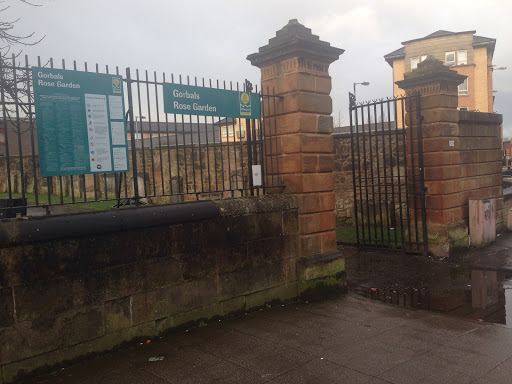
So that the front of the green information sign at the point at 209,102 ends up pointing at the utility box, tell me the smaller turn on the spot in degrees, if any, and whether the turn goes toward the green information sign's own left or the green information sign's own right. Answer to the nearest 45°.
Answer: approximately 90° to the green information sign's own left

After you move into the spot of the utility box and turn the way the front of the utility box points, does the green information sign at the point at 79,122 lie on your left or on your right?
on your right

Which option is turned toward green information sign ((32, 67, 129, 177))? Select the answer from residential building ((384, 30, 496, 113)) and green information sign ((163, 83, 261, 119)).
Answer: the residential building

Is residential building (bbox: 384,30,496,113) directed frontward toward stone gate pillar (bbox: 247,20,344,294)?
yes

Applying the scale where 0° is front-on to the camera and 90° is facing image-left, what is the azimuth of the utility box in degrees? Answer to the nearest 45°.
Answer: approximately 315°

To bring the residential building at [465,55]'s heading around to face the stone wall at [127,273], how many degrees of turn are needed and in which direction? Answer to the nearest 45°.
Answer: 0° — it already faces it

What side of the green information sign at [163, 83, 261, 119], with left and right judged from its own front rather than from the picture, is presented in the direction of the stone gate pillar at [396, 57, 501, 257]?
left

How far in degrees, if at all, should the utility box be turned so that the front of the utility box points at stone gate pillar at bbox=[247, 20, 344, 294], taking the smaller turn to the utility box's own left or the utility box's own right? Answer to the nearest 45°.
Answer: approximately 90° to the utility box's own right

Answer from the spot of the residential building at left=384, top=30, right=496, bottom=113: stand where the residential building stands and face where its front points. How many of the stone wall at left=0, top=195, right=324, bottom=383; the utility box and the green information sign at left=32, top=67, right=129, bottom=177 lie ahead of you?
3
